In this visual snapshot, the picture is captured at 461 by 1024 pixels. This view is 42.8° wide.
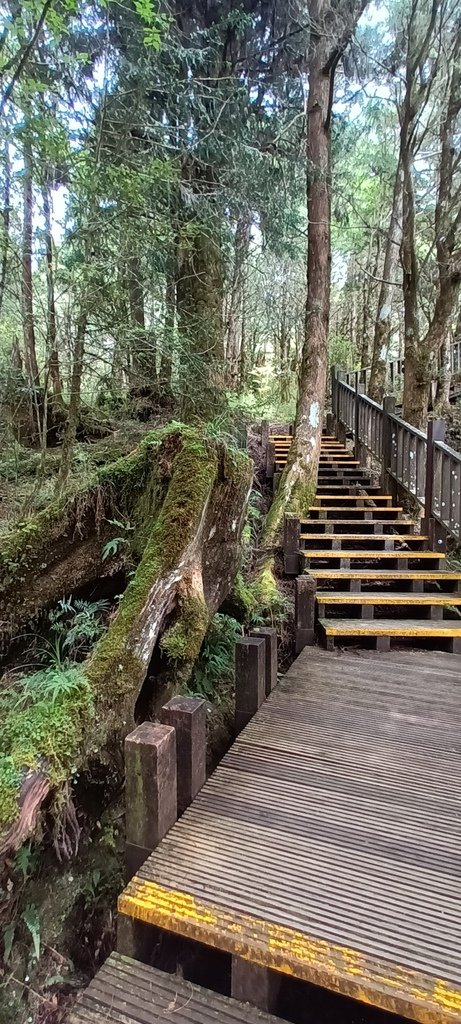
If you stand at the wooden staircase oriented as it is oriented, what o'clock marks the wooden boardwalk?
The wooden boardwalk is roughly at 12 o'clock from the wooden staircase.

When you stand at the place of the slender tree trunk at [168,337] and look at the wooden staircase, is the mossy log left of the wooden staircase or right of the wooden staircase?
right

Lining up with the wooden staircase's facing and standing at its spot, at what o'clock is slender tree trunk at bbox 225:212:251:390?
The slender tree trunk is roughly at 5 o'clock from the wooden staircase.

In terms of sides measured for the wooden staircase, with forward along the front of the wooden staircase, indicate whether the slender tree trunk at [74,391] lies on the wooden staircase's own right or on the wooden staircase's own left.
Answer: on the wooden staircase's own right

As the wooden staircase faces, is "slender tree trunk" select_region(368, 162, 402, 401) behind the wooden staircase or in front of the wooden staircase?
behind

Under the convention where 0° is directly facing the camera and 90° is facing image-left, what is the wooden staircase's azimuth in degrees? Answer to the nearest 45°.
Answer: approximately 0°

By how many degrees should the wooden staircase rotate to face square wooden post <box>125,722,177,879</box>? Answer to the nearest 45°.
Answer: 0° — it already faces it
